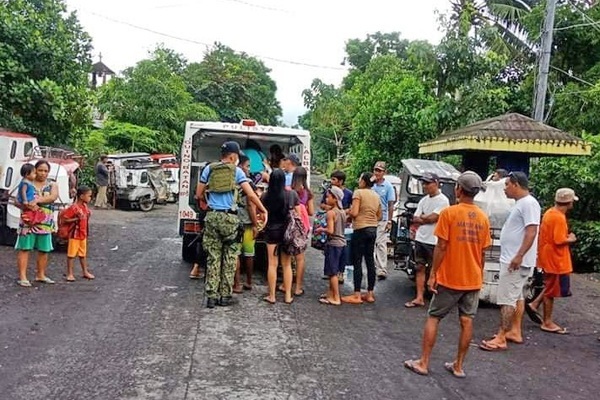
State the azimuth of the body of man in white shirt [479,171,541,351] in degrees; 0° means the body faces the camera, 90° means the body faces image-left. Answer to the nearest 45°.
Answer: approximately 90°

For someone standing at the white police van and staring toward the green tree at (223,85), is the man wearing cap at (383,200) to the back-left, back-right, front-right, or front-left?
back-right

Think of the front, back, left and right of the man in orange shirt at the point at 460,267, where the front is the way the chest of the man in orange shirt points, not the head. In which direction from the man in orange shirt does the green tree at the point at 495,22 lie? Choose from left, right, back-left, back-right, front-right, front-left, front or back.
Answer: front-right

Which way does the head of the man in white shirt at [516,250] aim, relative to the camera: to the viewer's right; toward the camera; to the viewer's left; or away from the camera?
to the viewer's left

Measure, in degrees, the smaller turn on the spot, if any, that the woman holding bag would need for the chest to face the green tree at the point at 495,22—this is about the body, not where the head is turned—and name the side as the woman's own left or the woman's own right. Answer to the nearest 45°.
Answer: approximately 45° to the woman's own right

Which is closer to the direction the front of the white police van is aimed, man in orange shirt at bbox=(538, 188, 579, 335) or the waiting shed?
the waiting shed

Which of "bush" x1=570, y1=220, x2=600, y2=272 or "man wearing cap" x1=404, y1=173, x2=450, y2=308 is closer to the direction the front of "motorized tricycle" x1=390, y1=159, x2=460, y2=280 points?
the man wearing cap

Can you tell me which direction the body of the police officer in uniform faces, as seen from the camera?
away from the camera

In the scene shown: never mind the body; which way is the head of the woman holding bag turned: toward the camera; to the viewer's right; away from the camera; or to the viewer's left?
away from the camera

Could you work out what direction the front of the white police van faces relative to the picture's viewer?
facing away from the viewer

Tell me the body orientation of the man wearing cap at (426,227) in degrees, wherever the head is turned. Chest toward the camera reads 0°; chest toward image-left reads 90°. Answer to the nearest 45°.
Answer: approximately 45°

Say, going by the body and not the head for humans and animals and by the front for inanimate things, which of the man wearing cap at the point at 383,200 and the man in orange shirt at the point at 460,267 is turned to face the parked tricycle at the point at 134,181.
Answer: the man in orange shirt
